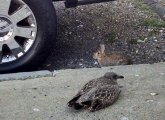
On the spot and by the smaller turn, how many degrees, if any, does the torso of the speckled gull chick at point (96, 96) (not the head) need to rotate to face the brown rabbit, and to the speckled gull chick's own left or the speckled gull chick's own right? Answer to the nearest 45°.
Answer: approximately 45° to the speckled gull chick's own left

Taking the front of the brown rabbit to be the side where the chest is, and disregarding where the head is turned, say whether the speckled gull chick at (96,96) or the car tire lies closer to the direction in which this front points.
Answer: the car tire

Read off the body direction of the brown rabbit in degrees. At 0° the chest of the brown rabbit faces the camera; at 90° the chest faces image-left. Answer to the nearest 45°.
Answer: approximately 90°

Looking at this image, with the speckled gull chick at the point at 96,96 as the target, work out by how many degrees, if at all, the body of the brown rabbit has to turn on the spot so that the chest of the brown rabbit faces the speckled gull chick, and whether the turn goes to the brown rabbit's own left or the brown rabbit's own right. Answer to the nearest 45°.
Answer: approximately 90° to the brown rabbit's own left

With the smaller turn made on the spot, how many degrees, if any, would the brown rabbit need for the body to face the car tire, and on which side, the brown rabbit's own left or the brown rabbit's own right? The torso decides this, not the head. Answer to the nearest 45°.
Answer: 0° — it already faces it
